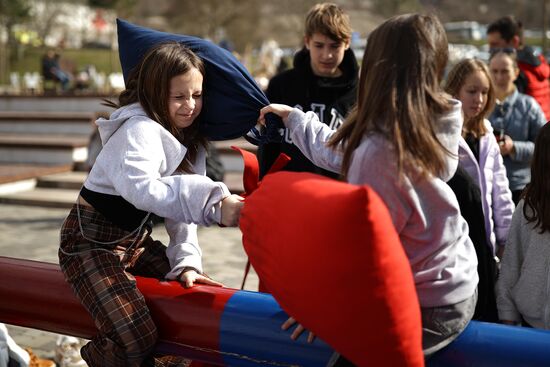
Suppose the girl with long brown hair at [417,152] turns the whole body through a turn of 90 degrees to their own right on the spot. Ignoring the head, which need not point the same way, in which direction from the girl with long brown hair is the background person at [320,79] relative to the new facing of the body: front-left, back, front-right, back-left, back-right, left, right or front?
front-left

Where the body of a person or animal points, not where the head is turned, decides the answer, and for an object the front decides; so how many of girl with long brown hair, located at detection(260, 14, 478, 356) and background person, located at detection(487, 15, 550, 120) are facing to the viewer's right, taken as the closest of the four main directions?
0

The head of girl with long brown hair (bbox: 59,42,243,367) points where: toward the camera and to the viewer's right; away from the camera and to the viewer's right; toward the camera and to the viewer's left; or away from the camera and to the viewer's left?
toward the camera and to the viewer's right

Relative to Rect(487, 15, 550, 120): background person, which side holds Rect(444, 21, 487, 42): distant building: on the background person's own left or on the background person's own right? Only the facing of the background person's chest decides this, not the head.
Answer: on the background person's own right

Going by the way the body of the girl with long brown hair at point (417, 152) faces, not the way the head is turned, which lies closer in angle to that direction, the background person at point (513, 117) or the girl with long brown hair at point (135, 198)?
the girl with long brown hair

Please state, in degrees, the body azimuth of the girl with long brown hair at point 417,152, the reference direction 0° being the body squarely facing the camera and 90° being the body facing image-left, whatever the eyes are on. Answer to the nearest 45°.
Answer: approximately 135°

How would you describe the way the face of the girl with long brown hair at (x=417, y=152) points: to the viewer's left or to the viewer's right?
to the viewer's left

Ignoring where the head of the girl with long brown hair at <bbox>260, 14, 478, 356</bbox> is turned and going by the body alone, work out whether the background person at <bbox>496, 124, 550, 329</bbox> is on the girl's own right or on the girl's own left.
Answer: on the girl's own right
